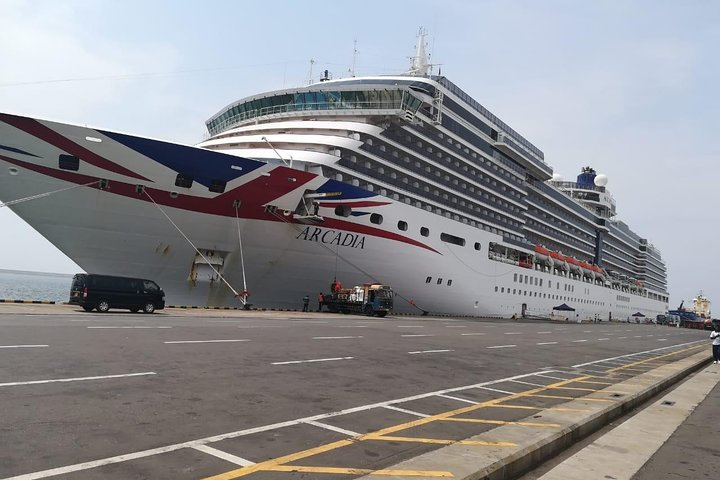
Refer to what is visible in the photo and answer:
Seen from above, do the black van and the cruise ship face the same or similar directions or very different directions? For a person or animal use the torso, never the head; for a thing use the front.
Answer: very different directions

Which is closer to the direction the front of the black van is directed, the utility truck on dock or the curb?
the utility truck on dock

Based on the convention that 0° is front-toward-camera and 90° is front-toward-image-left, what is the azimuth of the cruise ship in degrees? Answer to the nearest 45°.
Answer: approximately 45°

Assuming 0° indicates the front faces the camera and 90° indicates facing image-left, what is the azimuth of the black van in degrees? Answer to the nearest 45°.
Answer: approximately 225°
